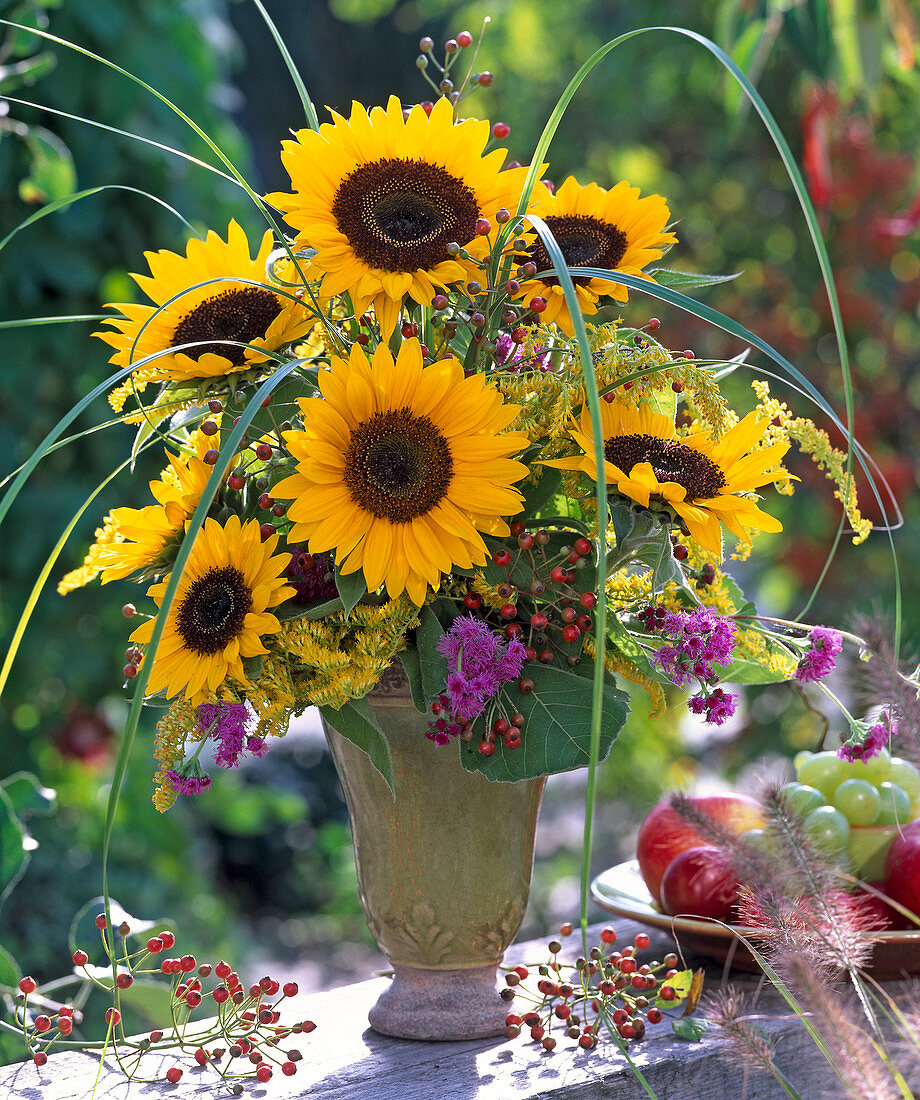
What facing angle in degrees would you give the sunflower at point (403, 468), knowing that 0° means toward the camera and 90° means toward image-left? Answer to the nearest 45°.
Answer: approximately 0°

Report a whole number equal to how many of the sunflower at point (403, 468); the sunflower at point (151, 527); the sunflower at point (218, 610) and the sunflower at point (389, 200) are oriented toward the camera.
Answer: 3

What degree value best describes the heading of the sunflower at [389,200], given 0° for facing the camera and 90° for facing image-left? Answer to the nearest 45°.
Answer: approximately 0°

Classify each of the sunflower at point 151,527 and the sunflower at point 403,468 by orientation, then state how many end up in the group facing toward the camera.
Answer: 1

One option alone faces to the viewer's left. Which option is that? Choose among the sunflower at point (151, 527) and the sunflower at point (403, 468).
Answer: the sunflower at point (151, 527)

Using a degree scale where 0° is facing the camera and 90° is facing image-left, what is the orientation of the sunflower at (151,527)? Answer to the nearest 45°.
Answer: approximately 90°
